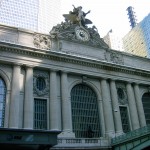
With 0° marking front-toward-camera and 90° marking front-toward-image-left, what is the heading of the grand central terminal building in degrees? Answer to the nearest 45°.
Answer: approximately 315°
